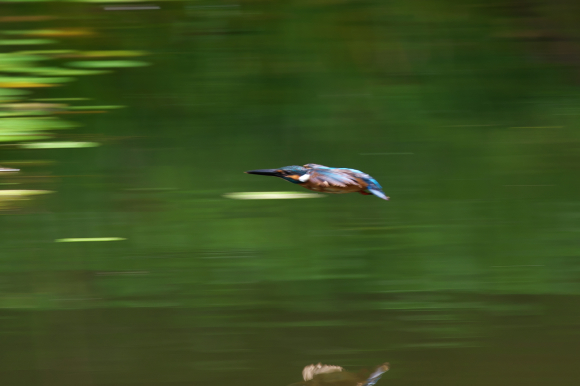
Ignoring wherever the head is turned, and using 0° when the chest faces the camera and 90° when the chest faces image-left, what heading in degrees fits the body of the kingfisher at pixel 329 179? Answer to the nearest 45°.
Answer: approximately 90°
